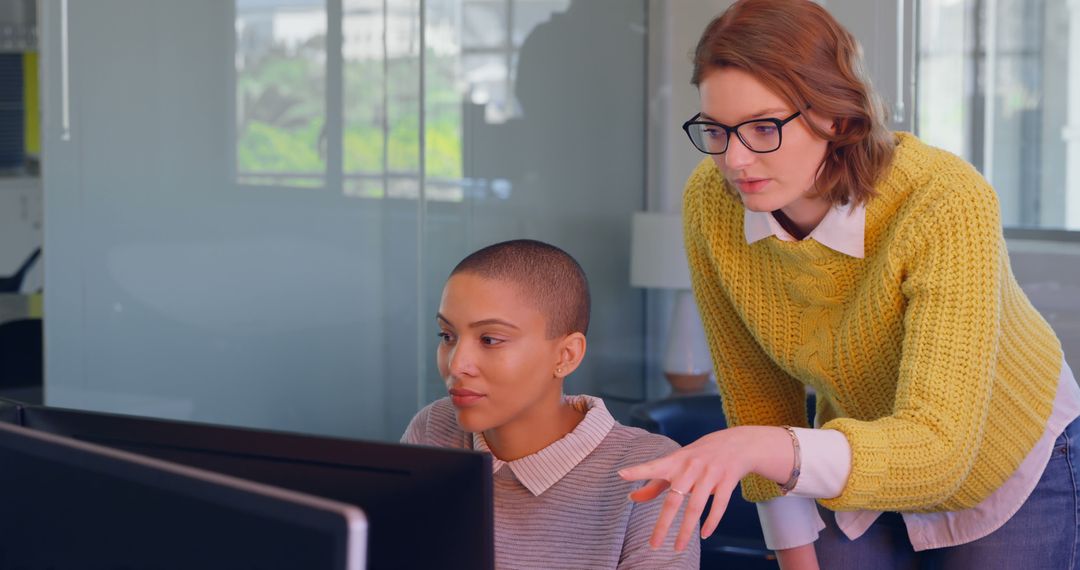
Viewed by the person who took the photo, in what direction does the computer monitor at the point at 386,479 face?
facing away from the viewer and to the right of the viewer

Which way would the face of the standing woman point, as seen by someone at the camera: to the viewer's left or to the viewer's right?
to the viewer's left

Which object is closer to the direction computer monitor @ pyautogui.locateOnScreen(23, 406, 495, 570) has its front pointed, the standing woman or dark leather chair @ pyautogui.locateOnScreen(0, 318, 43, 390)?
the standing woman

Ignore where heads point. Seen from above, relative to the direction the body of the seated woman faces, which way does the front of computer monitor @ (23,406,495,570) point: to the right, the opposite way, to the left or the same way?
the opposite way

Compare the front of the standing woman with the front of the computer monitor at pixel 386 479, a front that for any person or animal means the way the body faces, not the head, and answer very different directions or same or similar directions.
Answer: very different directions

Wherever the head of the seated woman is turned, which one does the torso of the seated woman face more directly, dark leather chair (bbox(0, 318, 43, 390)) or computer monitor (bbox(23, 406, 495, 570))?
the computer monitor

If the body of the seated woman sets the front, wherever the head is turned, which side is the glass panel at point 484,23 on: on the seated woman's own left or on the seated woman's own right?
on the seated woman's own right

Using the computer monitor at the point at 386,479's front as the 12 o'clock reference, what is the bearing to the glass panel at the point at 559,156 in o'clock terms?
The glass panel is roughly at 11 o'clock from the computer monitor.

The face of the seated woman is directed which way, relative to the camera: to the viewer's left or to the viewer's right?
to the viewer's left

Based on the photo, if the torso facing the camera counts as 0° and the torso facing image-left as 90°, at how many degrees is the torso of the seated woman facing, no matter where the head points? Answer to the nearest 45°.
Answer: approximately 45°
